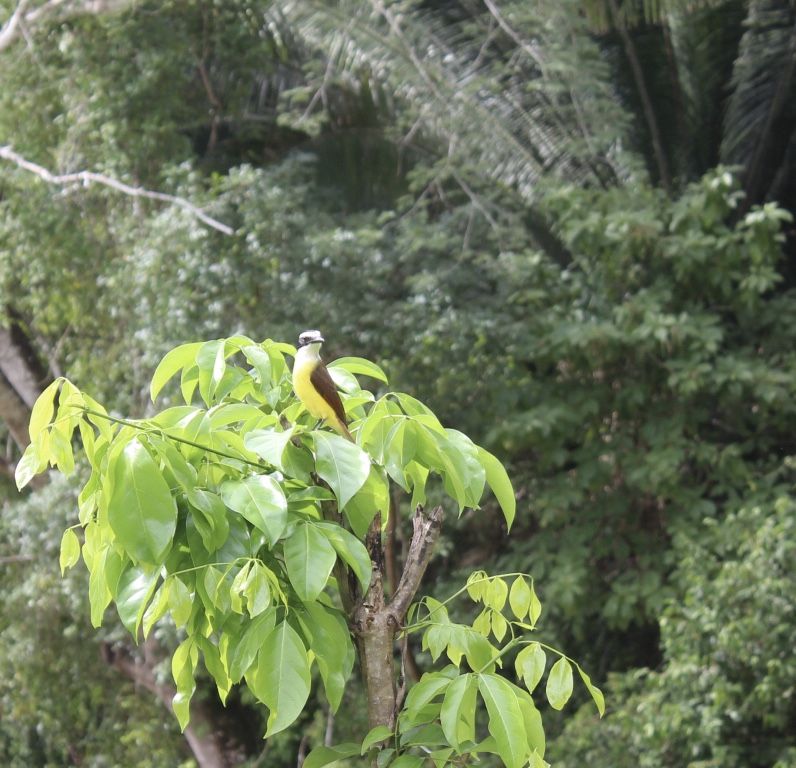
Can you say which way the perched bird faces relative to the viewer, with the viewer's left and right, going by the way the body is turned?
facing the viewer and to the left of the viewer
